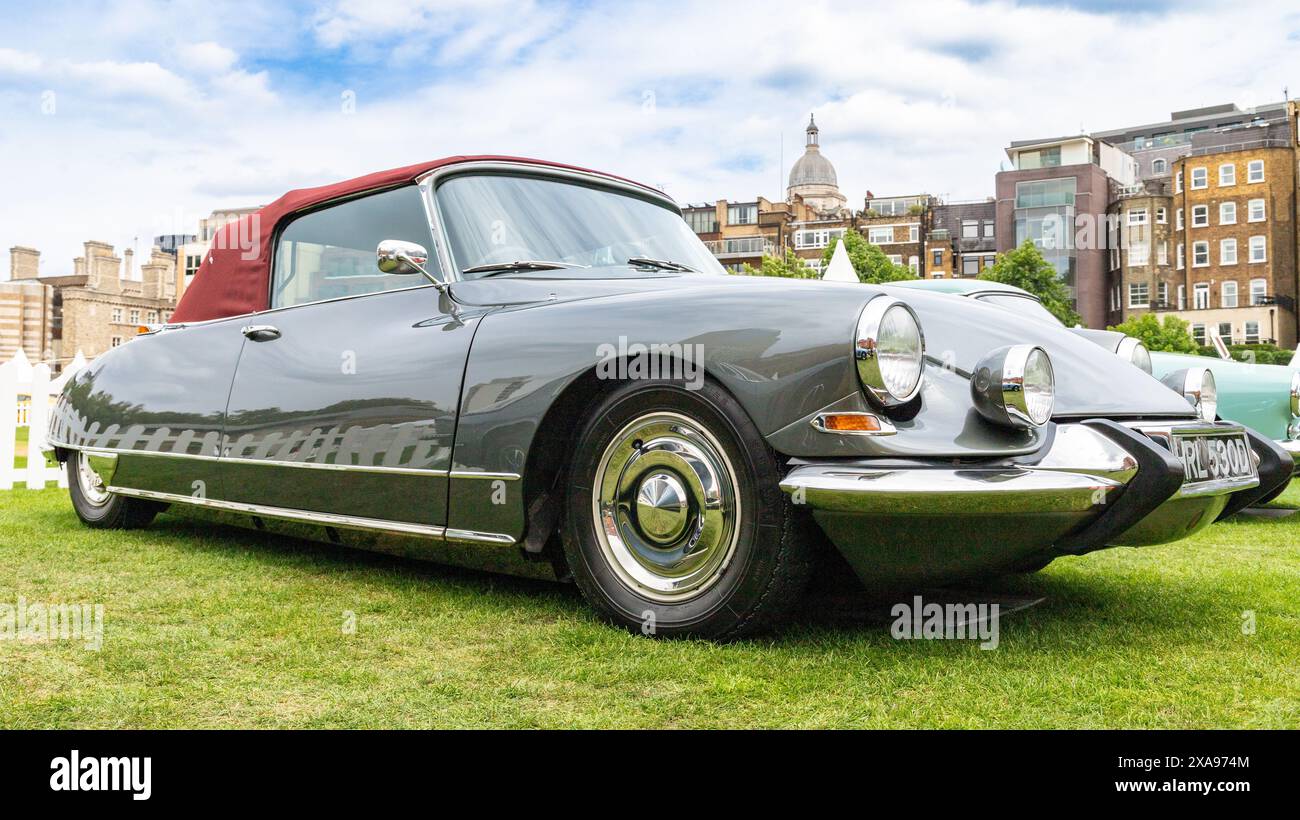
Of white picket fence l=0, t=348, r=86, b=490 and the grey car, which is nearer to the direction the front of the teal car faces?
the grey car

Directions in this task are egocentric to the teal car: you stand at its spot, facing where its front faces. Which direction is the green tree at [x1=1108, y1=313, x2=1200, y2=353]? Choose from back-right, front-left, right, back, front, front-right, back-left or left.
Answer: back-left

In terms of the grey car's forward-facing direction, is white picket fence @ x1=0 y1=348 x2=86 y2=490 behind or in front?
behind

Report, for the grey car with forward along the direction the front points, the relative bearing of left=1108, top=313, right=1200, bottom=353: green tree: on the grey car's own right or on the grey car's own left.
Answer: on the grey car's own left

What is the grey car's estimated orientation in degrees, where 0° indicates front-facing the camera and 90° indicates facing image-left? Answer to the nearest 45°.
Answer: approximately 315°
